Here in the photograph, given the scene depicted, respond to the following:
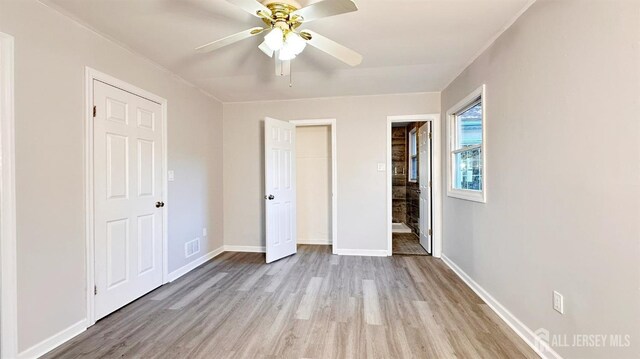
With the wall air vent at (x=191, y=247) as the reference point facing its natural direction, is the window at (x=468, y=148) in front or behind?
in front

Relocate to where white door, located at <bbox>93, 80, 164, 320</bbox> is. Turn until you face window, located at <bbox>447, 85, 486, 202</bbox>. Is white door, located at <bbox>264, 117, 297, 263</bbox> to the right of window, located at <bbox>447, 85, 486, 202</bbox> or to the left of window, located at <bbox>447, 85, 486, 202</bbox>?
left

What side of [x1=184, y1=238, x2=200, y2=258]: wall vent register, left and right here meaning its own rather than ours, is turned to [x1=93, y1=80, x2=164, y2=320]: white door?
right

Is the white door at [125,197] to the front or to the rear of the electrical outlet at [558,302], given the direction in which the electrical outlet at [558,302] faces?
to the front

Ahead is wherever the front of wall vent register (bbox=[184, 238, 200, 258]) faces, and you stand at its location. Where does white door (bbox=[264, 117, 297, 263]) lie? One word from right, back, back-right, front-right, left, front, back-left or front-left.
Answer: front-left

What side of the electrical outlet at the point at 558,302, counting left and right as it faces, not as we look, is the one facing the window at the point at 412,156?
right

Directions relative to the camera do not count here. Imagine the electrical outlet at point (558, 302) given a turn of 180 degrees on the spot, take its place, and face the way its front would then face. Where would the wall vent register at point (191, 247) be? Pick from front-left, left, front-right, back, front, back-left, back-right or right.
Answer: back-left

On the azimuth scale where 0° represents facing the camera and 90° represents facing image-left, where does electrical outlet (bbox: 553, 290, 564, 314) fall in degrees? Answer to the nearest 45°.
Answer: approximately 45°

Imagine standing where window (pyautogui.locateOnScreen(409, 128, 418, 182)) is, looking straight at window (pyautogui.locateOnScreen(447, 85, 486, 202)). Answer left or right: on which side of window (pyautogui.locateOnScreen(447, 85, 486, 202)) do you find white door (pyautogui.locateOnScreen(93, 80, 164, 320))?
right

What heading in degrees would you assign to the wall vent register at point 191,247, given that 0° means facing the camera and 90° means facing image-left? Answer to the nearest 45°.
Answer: approximately 315°

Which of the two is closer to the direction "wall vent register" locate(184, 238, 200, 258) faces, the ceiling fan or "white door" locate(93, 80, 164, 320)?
the ceiling fan
